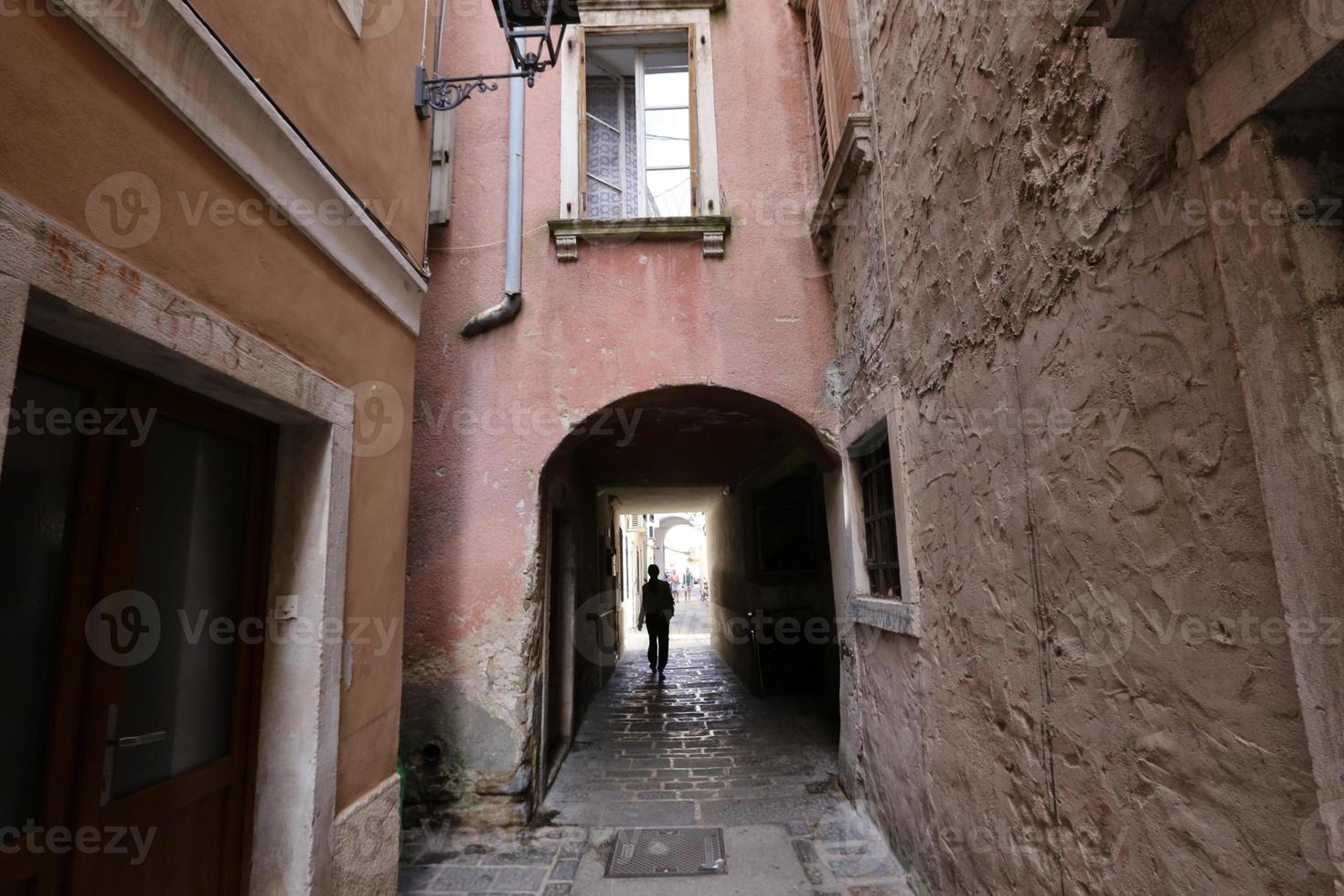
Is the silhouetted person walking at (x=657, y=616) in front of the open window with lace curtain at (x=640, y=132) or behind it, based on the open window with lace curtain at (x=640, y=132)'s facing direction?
behind

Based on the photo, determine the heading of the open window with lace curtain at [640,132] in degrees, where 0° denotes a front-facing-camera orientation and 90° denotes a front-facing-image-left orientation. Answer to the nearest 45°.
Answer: approximately 0°

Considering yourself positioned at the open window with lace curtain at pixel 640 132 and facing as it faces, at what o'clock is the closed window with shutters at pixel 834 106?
the closed window with shutters at pixel 834 106 is roughly at 10 o'clock from the open window with lace curtain at pixel 640 132.
